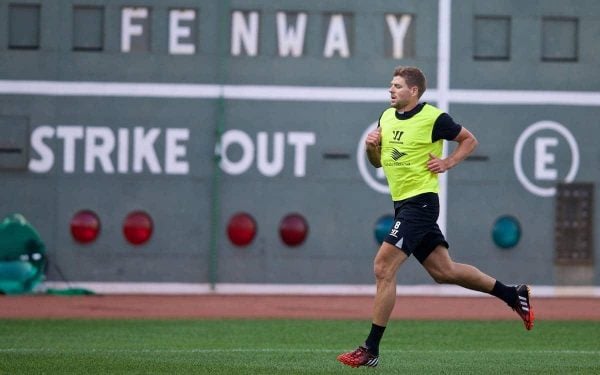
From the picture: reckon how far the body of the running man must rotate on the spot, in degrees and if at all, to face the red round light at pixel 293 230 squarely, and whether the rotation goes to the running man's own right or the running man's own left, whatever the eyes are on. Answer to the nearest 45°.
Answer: approximately 135° to the running man's own right

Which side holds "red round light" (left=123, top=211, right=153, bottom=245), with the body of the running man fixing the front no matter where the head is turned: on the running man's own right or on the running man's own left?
on the running man's own right

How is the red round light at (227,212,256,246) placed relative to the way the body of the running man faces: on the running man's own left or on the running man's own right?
on the running man's own right

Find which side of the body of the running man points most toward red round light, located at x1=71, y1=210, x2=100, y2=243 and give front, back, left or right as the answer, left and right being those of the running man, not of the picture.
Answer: right

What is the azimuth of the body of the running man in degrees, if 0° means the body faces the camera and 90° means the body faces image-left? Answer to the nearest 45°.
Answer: approximately 45°
